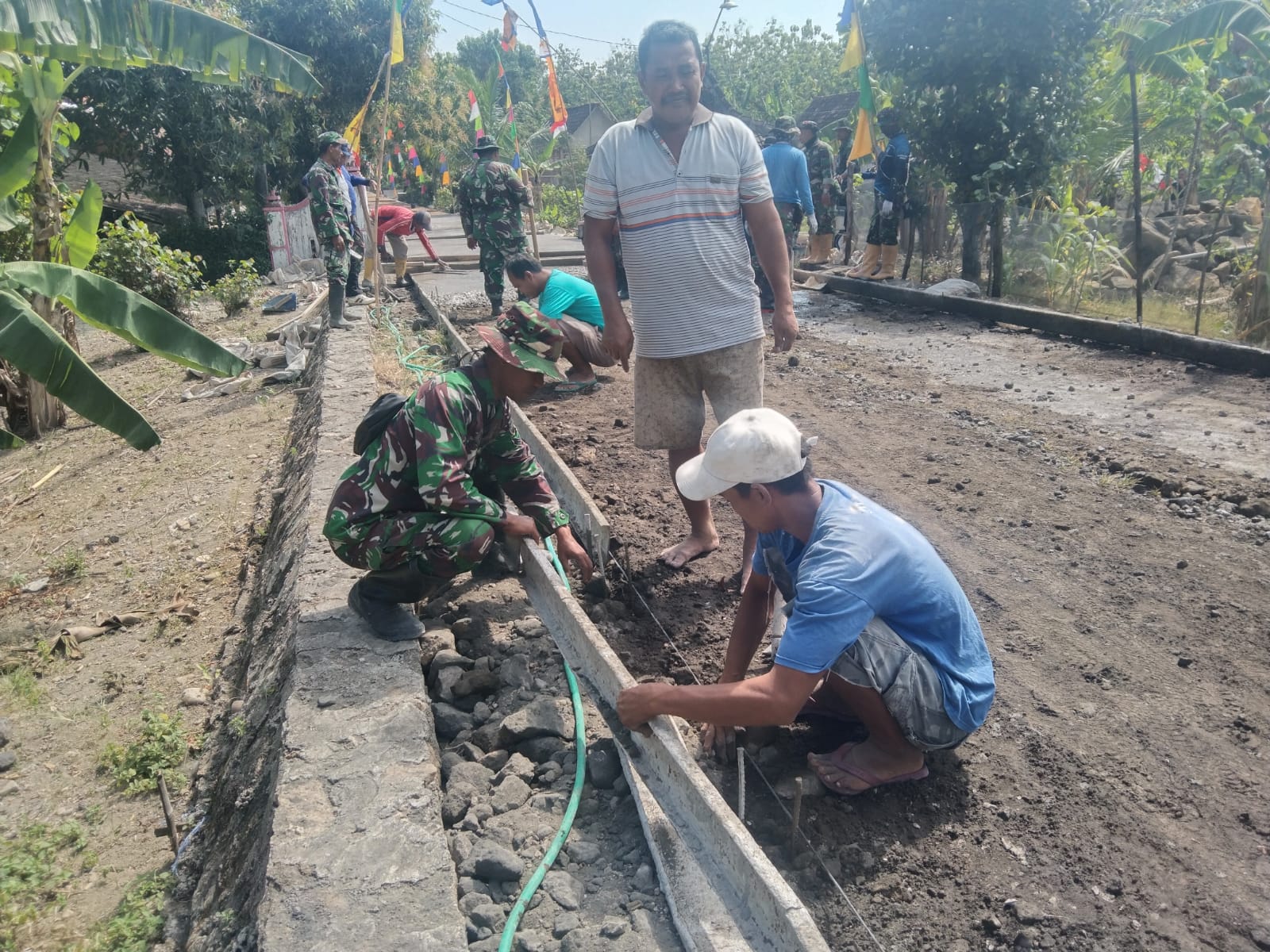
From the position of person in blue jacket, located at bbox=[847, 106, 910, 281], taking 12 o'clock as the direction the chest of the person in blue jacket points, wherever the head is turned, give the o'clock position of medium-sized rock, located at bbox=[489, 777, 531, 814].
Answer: The medium-sized rock is roughly at 9 o'clock from the person in blue jacket.

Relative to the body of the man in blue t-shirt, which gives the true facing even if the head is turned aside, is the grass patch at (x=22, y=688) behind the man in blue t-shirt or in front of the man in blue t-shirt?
in front

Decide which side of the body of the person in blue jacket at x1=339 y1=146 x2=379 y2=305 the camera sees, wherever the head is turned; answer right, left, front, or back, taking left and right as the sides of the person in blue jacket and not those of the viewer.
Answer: right

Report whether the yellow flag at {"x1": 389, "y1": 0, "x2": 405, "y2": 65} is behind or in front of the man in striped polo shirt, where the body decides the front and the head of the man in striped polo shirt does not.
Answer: behind

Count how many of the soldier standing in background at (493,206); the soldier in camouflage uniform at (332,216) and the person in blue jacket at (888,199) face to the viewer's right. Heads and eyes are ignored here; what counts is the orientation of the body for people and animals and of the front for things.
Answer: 1

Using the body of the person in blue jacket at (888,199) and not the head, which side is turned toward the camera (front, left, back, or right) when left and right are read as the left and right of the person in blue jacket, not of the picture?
left

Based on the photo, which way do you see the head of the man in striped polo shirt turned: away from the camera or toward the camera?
toward the camera

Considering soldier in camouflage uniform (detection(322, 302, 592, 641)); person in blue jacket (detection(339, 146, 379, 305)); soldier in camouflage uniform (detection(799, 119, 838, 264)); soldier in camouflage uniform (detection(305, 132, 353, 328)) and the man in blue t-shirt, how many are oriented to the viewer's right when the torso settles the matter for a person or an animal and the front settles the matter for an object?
3

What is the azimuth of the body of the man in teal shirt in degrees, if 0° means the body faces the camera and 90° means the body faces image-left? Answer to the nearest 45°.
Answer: approximately 90°

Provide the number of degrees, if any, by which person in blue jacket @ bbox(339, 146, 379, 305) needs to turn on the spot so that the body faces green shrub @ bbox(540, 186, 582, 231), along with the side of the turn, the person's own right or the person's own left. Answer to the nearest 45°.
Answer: approximately 90° to the person's own left

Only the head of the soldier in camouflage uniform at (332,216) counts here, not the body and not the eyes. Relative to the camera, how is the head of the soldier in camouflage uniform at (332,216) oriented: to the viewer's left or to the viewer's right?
to the viewer's right

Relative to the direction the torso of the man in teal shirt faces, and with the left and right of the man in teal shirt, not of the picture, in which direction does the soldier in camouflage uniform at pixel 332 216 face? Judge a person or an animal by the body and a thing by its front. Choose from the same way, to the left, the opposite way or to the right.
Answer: the opposite way
